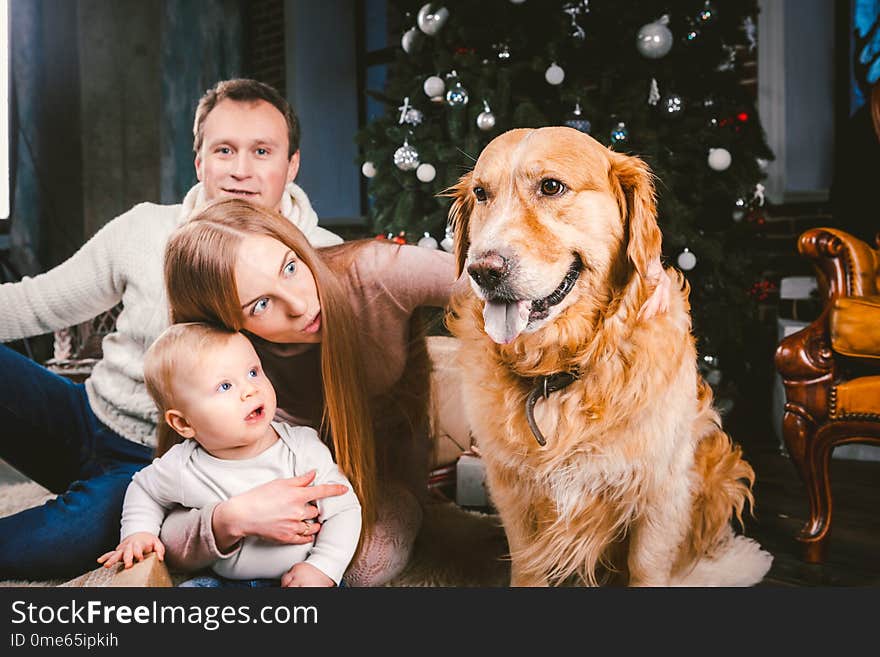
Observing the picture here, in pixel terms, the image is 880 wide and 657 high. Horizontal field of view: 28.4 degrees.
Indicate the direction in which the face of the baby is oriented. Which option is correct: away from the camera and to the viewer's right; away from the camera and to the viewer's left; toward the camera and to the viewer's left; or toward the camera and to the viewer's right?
toward the camera and to the viewer's right

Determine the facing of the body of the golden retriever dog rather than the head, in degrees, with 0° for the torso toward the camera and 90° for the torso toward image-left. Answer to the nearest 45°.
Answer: approximately 45°

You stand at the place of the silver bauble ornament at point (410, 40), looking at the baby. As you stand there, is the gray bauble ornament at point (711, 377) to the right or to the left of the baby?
left

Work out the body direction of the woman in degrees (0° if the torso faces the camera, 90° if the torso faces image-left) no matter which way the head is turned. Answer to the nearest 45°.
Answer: approximately 0°

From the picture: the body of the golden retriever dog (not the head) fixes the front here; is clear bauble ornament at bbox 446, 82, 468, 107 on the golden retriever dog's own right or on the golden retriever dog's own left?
on the golden retriever dog's own right

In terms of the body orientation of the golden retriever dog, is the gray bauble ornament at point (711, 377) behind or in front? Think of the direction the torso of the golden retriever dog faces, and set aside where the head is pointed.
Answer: behind

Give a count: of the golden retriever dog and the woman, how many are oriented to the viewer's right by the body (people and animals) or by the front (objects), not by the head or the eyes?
0
